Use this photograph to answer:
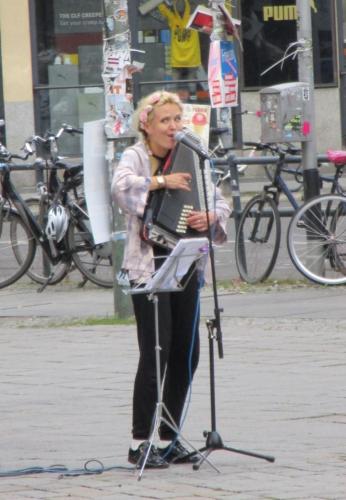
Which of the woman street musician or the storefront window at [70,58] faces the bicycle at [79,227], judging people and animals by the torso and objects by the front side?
the storefront window

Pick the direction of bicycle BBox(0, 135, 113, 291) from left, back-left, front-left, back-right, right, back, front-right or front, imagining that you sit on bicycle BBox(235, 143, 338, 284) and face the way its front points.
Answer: front-right

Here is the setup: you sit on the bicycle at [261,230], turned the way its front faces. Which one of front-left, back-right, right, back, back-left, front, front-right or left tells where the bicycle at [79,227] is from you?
front-right

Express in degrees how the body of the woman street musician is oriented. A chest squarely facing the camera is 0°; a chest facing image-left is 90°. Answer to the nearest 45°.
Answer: approximately 315°

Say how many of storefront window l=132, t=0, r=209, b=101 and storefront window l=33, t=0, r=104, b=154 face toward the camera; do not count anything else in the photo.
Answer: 2

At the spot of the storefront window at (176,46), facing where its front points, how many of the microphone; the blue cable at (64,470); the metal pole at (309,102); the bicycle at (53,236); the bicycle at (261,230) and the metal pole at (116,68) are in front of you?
6

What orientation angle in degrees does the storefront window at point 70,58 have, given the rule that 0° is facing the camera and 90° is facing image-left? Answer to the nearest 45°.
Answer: approximately 0°

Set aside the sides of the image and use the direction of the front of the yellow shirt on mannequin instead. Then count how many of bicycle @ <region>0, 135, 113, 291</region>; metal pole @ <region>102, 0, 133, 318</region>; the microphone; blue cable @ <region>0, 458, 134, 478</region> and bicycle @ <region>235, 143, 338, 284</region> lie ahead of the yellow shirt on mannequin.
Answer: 5

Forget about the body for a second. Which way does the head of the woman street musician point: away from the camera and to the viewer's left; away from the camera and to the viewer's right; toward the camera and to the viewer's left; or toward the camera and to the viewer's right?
toward the camera and to the viewer's right

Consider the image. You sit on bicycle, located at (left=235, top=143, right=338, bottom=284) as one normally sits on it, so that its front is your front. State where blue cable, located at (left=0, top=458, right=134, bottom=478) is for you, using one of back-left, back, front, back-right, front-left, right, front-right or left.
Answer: front-left

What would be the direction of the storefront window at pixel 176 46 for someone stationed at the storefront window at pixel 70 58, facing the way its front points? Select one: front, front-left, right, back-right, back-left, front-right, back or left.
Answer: left

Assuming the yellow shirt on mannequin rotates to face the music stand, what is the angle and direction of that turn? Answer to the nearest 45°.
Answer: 0° — it already faces it

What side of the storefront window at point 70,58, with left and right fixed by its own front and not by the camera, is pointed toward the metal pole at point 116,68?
front

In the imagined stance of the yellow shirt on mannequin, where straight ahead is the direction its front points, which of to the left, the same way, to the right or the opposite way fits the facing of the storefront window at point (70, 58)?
the same way

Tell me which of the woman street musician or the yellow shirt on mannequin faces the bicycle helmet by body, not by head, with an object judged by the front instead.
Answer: the yellow shirt on mannequin

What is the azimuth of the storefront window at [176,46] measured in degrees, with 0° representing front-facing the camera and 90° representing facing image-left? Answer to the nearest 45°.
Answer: approximately 0°

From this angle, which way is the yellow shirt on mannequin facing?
toward the camera

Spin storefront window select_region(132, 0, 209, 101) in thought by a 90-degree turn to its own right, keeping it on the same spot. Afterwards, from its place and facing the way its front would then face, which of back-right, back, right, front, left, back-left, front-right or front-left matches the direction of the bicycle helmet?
left

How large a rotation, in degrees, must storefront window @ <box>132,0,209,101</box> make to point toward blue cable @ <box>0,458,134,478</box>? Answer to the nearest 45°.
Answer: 0° — it already faces it
